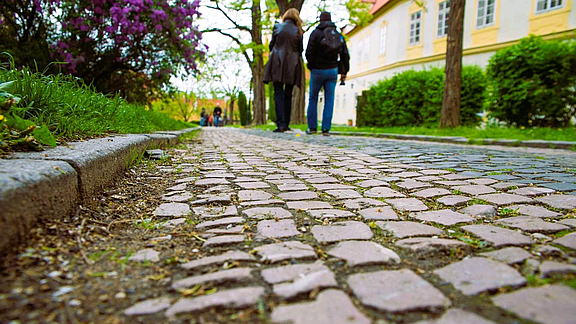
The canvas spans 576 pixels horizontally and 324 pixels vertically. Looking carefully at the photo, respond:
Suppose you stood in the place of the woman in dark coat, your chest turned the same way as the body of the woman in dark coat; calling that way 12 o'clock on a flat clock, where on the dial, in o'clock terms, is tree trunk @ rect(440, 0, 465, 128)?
The tree trunk is roughly at 3 o'clock from the woman in dark coat.

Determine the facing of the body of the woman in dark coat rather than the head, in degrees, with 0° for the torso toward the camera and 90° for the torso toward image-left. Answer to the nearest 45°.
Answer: approximately 180°

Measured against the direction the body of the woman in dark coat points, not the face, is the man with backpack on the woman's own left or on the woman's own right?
on the woman's own right

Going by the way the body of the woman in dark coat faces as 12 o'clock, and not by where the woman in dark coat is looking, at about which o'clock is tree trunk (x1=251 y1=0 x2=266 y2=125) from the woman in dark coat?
The tree trunk is roughly at 12 o'clock from the woman in dark coat.

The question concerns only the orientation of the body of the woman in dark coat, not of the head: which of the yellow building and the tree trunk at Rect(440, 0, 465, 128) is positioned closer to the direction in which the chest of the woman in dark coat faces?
the yellow building

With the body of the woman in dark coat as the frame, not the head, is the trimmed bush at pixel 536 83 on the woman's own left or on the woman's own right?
on the woman's own right

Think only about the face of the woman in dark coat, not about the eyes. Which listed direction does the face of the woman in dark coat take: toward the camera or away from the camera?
away from the camera

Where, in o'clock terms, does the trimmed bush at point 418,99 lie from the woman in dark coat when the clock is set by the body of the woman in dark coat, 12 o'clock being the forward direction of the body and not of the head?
The trimmed bush is roughly at 2 o'clock from the woman in dark coat.

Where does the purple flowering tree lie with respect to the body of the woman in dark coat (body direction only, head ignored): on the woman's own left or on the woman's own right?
on the woman's own left

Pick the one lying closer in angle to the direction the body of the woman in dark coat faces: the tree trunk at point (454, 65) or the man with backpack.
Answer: the tree trunk
